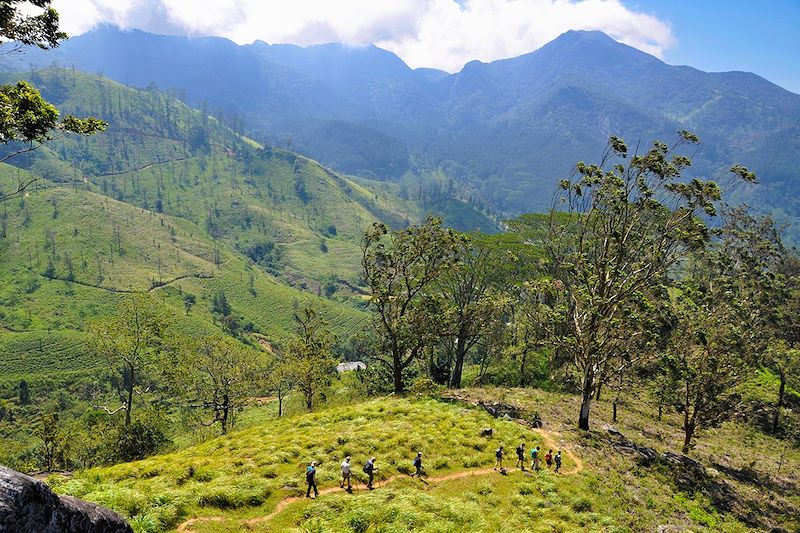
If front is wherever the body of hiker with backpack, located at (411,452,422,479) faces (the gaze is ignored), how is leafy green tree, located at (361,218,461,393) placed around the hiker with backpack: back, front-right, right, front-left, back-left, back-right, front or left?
left

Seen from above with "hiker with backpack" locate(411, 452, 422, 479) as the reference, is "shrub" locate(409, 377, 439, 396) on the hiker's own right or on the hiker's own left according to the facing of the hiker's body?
on the hiker's own left

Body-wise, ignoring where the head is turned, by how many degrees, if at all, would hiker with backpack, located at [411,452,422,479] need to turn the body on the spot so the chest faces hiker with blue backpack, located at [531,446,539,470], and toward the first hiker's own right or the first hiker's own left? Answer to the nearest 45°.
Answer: approximately 45° to the first hiker's own left

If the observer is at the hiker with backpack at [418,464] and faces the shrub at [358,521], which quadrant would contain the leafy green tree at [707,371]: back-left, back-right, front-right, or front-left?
back-left

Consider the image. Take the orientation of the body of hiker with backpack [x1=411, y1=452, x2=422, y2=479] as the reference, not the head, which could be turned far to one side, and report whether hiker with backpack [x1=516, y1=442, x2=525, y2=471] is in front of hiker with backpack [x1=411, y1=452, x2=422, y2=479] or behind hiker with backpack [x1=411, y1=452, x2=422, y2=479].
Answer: in front

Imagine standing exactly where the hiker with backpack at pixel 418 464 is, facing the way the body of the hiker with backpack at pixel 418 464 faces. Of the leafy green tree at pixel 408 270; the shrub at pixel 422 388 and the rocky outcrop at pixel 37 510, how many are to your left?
2

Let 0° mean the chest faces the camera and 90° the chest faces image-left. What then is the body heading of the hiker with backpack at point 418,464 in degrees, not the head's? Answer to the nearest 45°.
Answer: approximately 270°

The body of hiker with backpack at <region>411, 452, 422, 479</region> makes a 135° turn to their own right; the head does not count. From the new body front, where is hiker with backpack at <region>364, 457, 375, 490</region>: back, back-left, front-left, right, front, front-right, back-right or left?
front
